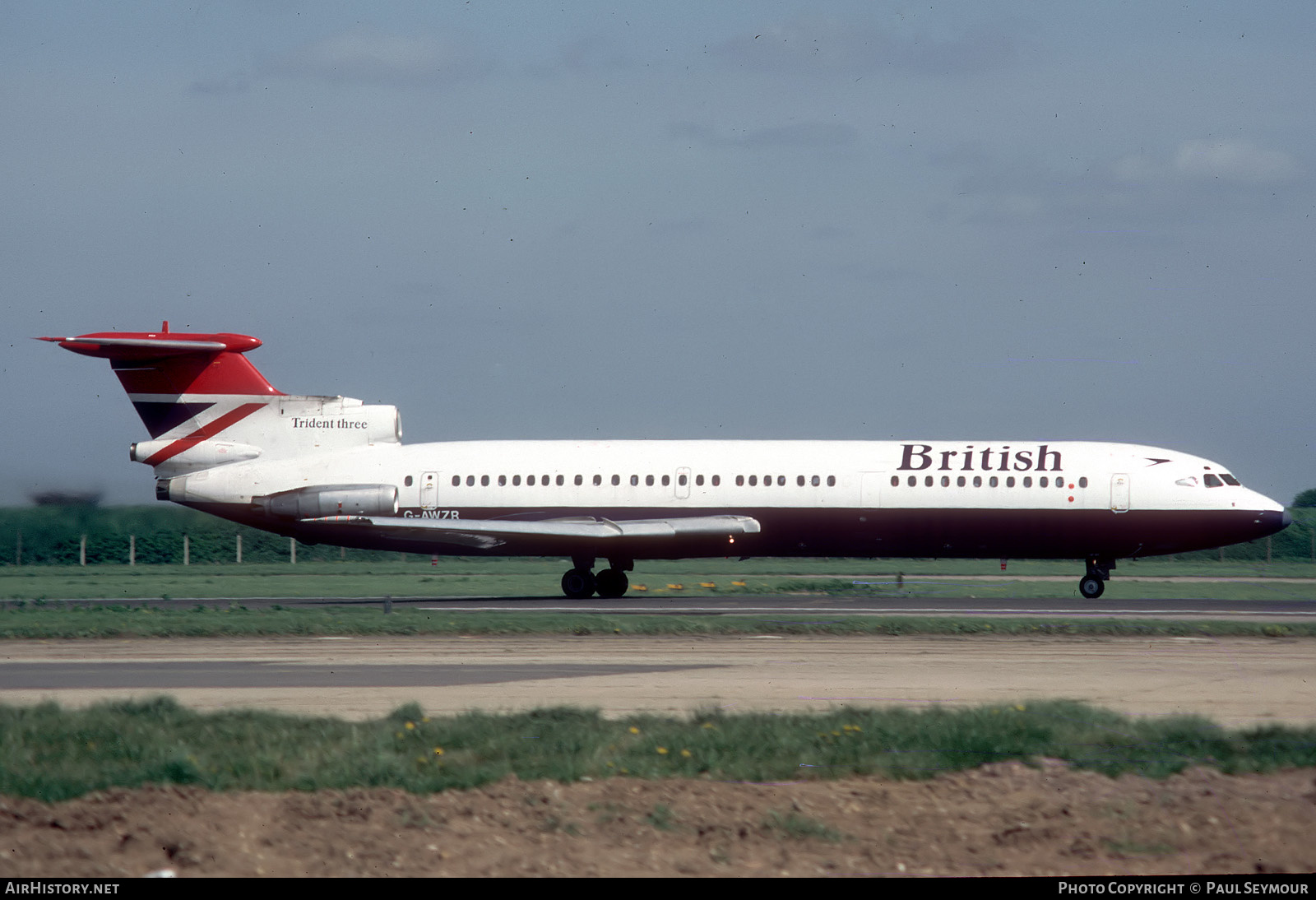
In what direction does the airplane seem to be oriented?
to the viewer's right
